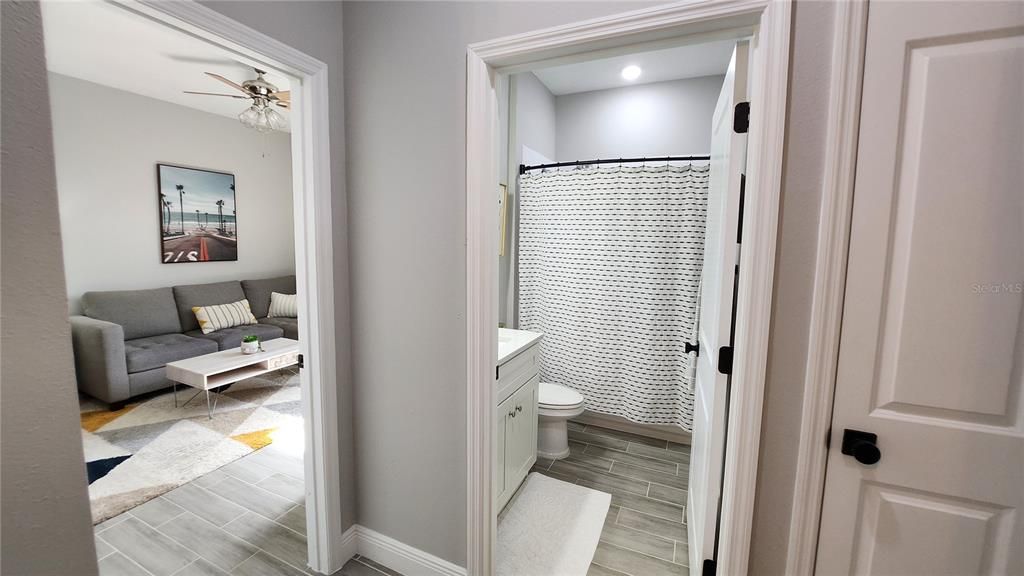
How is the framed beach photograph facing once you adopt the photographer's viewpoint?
facing the viewer and to the right of the viewer

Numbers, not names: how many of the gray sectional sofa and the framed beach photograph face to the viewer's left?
0

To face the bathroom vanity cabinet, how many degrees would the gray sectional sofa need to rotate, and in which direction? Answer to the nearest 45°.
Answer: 0° — it already faces it

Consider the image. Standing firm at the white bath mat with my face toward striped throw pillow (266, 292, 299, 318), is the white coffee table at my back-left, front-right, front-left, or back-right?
front-left

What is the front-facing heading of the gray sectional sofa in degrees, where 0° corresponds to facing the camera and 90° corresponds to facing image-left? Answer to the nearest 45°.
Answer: approximately 315°

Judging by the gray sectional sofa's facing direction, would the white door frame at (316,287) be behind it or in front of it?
in front

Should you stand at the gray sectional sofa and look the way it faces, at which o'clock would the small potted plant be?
The small potted plant is roughly at 12 o'clock from the gray sectional sofa.

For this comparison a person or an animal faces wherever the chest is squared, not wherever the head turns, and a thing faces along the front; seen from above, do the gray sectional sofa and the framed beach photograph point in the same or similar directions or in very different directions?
same or similar directions

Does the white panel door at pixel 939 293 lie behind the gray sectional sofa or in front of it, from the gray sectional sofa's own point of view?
in front

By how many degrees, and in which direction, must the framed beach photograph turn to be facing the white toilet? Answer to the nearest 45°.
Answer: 0° — it already faces it

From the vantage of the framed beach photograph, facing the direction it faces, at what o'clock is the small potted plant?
The small potted plant is roughly at 1 o'clock from the framed beach photograph.

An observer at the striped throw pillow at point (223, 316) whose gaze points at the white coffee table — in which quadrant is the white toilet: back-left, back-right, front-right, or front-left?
front-left
